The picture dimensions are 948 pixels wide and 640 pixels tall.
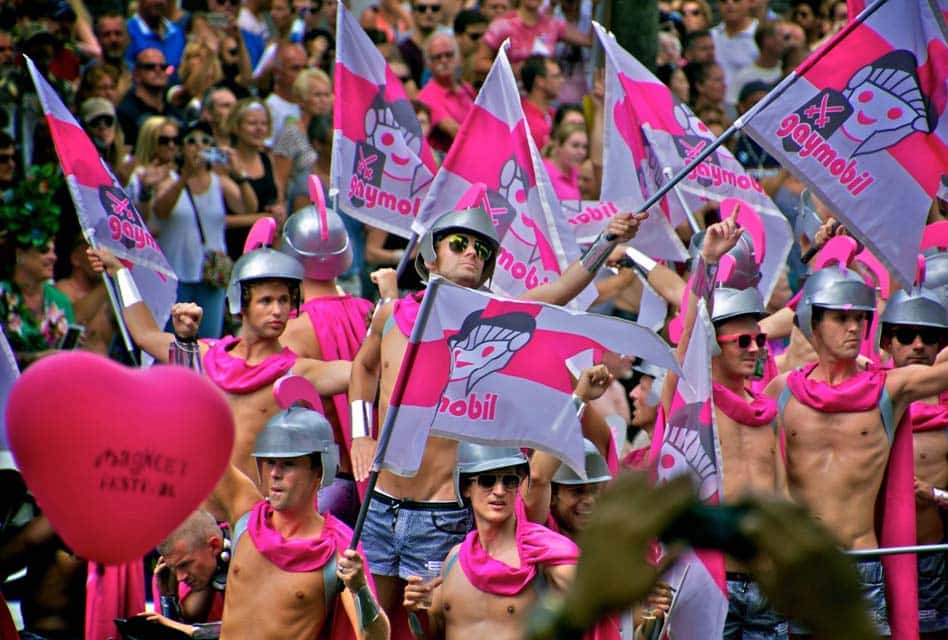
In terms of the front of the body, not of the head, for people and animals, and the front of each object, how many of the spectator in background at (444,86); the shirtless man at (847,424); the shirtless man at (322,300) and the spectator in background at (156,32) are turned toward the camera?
3

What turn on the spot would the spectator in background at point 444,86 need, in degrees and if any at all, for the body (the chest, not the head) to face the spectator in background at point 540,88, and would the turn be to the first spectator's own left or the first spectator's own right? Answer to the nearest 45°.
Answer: approximately 90° to the first spectator's own left

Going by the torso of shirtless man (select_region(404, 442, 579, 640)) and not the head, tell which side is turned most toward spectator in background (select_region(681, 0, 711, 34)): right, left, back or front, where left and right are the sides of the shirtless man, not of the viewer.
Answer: back

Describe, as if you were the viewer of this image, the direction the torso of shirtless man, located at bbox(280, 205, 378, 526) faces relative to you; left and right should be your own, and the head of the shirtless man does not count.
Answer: facing away from the viewer

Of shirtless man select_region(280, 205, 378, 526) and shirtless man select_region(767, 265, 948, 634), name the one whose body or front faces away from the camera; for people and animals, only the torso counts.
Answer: shirtless man select_region(280, 205, 378, 526)

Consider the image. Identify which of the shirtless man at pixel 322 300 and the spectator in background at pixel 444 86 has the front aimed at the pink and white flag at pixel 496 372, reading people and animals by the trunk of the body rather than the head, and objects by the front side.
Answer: the spectator in background

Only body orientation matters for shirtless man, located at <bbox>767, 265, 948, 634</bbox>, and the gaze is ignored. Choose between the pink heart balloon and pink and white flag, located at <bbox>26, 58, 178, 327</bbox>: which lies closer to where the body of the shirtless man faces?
the pink heart balloon

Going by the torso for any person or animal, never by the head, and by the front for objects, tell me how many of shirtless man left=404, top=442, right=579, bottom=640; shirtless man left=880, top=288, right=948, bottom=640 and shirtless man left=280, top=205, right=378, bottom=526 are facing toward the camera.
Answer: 2

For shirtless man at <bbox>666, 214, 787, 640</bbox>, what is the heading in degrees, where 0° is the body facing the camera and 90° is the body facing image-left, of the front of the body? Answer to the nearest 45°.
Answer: approximately 315°

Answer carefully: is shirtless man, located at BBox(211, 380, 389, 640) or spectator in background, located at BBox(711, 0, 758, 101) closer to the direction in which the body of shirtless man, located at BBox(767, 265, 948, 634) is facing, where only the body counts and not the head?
the shirtless man
